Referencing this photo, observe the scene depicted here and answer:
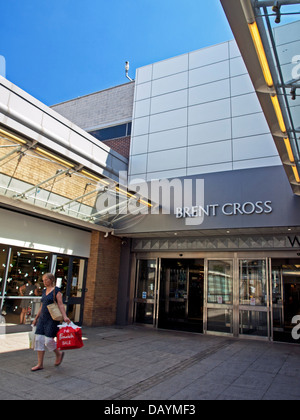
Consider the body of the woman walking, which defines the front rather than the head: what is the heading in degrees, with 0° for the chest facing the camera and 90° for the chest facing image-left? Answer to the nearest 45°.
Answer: approximately 45°

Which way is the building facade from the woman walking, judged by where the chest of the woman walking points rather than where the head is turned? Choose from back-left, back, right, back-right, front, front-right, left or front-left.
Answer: back

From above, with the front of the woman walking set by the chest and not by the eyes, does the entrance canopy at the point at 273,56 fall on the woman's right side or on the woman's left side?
on the woman's left side
